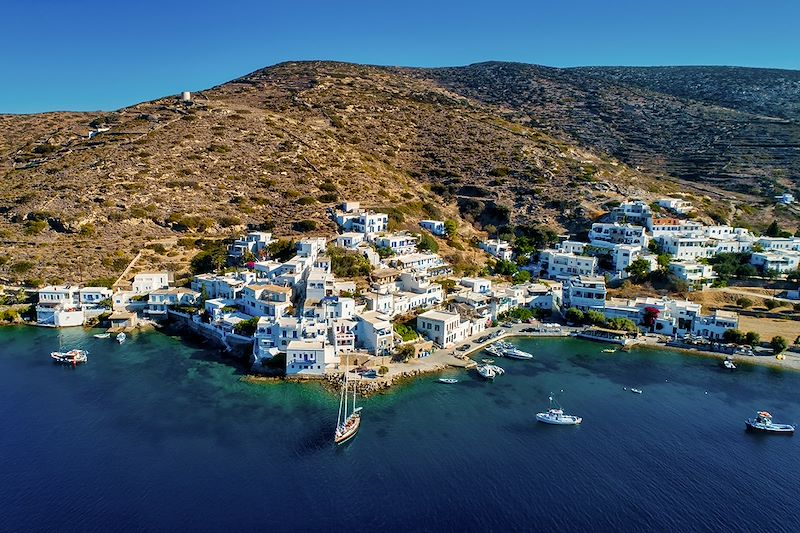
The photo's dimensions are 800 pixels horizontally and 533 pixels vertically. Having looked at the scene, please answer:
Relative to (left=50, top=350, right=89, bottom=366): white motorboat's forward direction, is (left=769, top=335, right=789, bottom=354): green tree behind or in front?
behind

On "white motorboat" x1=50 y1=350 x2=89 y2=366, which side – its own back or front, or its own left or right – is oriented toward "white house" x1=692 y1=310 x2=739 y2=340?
back

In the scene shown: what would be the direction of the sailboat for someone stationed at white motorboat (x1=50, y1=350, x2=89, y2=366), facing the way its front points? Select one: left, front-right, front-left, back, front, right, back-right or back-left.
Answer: back-left

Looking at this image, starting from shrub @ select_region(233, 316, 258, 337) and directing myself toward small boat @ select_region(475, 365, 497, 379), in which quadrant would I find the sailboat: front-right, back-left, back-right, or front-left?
front-right

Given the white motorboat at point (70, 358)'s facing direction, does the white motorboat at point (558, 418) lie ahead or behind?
behind

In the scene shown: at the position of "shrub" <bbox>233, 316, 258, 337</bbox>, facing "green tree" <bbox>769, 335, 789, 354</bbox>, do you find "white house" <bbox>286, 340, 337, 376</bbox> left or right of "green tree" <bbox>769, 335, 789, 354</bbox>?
right

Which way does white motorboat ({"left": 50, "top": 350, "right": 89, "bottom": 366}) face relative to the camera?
to the viewer's left
